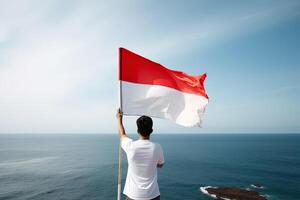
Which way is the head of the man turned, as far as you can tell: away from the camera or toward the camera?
away from the camera

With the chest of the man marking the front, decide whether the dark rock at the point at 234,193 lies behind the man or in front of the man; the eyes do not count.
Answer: in front

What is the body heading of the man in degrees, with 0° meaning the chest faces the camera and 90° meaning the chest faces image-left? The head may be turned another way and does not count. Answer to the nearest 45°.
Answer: approximately 180°
